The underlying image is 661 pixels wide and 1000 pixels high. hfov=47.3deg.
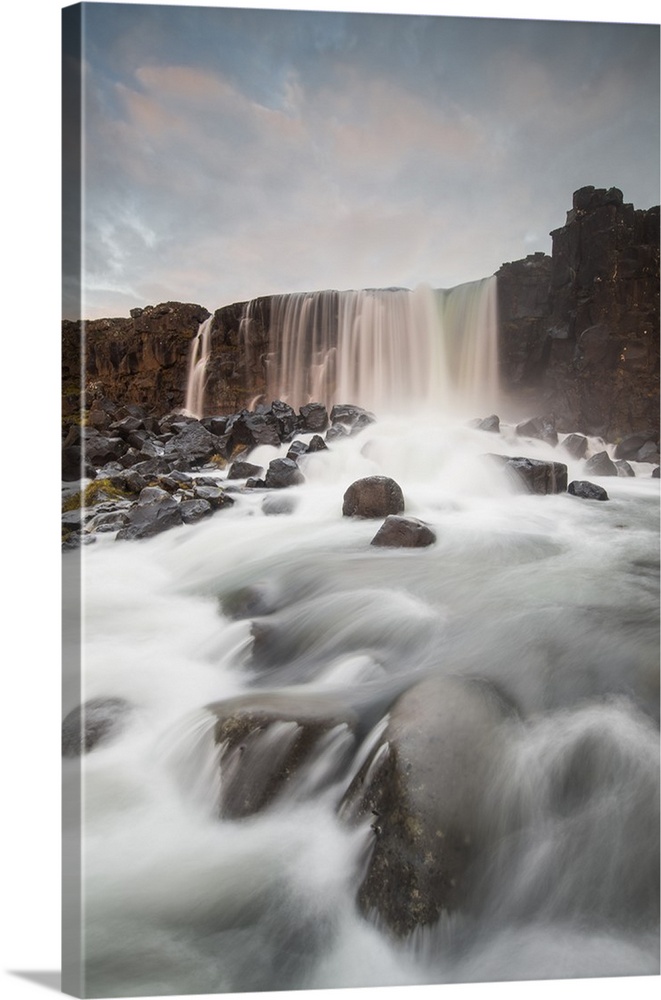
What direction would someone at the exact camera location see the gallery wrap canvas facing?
facing the viewer and to the right of the viewer
